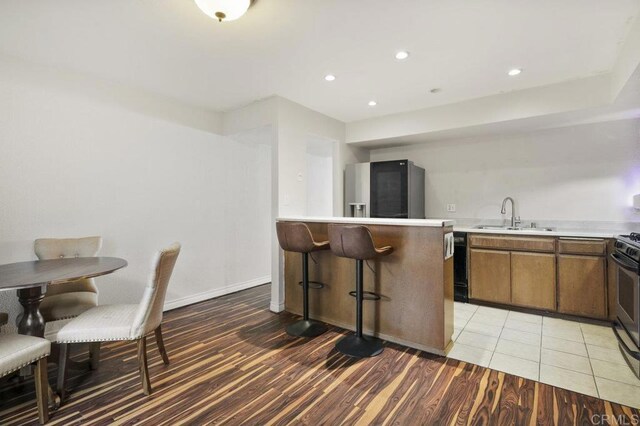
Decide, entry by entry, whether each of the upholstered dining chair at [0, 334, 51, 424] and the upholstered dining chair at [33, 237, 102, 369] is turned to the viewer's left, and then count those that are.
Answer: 0

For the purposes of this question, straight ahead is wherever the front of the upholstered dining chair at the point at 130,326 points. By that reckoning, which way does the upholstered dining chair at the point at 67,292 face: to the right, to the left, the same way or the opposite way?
to the left

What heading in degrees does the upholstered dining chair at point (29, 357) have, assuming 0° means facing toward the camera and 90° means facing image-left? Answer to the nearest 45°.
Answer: approximately 225°

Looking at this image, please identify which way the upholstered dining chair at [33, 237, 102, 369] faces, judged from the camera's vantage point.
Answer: facing the viewer

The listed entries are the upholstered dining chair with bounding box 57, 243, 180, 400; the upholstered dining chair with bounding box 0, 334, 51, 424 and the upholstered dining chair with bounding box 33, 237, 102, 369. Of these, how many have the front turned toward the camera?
1

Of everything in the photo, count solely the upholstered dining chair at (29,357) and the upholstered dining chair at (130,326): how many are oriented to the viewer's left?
1

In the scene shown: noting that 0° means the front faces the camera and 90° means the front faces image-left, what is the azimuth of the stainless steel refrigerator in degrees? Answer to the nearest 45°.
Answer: approximately 45°

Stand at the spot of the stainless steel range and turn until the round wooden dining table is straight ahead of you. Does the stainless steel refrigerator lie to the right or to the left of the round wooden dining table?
right

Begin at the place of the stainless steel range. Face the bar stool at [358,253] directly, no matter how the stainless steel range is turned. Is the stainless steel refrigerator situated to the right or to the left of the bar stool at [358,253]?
right

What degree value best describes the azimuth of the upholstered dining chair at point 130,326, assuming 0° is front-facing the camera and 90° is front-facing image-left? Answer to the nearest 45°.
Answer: approximately 90°

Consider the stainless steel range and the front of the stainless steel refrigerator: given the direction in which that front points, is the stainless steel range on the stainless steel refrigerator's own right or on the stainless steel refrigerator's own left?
on the stainless steel refrigerator's own left
